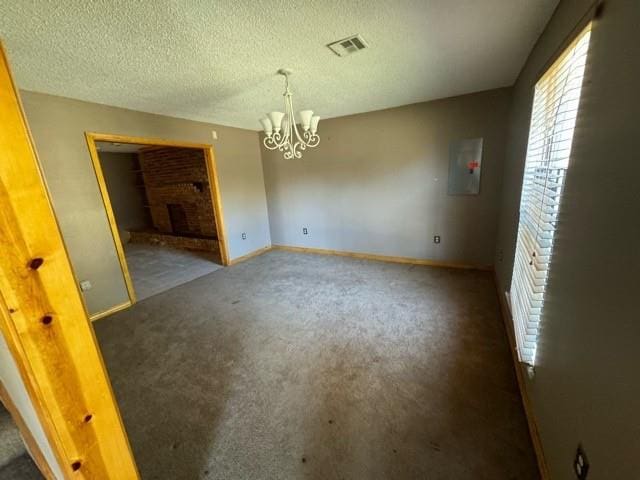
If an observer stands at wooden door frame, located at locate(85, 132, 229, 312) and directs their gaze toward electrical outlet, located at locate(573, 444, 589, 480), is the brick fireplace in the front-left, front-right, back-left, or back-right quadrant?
back-left

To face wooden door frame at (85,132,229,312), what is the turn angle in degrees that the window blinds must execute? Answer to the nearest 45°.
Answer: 0° — it already faces it

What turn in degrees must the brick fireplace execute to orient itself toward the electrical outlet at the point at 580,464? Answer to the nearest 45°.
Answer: approximately 45° to its left

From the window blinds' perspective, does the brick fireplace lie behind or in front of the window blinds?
in front

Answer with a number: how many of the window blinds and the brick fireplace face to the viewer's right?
0

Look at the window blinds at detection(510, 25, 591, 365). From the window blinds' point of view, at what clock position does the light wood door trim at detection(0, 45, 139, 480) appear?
The light wood door trim is roughly at 10 o'clock from the window blinds.

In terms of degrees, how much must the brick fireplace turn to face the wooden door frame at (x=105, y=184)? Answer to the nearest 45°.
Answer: approximately 45° to its left

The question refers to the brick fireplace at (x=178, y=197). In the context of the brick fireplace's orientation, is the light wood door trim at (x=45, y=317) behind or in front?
in front

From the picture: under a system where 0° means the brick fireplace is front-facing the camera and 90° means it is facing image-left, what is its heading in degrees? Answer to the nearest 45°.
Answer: approximately 45°

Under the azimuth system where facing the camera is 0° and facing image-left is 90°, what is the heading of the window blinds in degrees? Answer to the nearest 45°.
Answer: approximately 90°

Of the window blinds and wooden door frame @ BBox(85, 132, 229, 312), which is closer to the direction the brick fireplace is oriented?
the wooden door frame

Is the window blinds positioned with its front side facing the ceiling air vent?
yes
